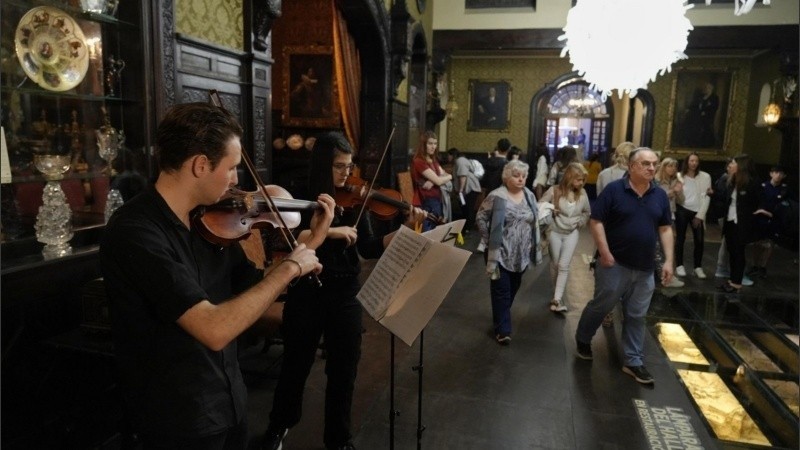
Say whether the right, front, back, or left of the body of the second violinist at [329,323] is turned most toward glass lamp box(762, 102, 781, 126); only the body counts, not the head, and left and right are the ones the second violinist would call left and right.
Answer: left

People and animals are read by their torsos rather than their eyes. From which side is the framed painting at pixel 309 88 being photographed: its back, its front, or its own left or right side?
front

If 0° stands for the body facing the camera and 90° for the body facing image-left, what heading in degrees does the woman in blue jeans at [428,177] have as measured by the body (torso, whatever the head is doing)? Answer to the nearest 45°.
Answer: approximately 315°

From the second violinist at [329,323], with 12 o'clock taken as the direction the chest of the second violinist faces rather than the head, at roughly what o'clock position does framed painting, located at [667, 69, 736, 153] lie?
The framed painting is roughly at 9 o'clock from the second violinist.

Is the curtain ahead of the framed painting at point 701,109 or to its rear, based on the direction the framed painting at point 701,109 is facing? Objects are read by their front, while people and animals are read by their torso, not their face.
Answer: ahead

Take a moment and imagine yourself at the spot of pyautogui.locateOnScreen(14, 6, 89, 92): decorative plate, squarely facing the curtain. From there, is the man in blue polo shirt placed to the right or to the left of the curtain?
right

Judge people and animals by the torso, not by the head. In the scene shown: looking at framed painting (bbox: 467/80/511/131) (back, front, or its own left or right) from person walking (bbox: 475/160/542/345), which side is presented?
front

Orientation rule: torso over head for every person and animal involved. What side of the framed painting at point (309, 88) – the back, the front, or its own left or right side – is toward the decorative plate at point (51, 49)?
front

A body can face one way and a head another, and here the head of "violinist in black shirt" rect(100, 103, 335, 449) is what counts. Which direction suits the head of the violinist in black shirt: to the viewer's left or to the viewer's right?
to the viewer's right

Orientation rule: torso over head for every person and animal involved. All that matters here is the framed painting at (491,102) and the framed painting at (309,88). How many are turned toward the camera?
2

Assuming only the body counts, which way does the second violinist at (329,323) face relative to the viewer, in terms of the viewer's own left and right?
facing the viewer and to the right of the viewer

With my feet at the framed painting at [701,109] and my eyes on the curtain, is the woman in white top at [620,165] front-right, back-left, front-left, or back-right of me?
front-left

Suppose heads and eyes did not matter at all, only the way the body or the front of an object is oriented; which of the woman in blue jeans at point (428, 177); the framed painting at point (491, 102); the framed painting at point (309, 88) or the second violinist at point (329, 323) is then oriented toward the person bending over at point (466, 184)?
the framed painting at point (491, 102)

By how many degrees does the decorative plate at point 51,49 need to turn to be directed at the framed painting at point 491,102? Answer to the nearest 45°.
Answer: approximately 90° to its left

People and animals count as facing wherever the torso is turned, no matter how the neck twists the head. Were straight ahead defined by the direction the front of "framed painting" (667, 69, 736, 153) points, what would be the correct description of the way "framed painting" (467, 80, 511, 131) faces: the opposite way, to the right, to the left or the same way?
the same way

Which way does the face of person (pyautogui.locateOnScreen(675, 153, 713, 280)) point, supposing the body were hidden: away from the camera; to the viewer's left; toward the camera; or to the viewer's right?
toward the camera

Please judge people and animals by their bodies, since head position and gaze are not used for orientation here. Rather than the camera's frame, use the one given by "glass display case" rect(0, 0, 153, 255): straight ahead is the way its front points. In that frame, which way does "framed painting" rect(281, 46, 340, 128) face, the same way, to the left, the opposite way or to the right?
to the right

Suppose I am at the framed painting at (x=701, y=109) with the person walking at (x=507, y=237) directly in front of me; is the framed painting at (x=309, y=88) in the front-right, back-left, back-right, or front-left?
front-right

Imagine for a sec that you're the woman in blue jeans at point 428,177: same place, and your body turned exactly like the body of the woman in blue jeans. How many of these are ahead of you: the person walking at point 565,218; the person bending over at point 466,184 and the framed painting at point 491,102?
1
